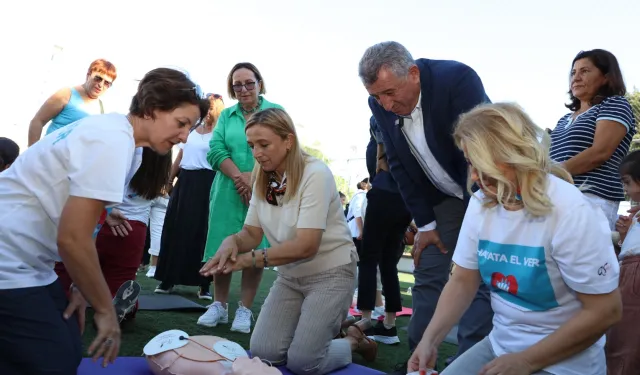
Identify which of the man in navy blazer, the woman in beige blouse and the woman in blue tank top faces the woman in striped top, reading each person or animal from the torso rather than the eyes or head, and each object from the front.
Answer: the woman in blue tank top

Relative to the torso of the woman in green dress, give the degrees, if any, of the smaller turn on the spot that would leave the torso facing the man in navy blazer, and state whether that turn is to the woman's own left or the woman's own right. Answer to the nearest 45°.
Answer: approximately 45° to the woman's own left

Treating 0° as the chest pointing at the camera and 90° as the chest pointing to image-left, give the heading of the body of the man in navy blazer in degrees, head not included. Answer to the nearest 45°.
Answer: approximately 45°

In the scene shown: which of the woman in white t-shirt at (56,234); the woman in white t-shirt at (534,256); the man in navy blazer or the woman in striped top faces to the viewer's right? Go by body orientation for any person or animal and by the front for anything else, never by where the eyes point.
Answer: the woman in white t-shirt at (56,234)

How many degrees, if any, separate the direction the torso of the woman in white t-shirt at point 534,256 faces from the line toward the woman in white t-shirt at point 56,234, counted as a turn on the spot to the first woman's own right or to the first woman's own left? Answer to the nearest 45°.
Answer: approximately 45° to the first woman's own right

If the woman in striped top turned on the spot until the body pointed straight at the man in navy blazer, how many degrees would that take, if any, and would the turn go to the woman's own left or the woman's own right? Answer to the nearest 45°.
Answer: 0° — they already face them

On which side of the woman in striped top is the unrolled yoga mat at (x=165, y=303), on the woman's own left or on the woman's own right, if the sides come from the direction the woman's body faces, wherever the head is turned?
on the woman's own right

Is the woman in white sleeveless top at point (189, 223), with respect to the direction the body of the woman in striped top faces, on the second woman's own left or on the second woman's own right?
on the second woman's own right
